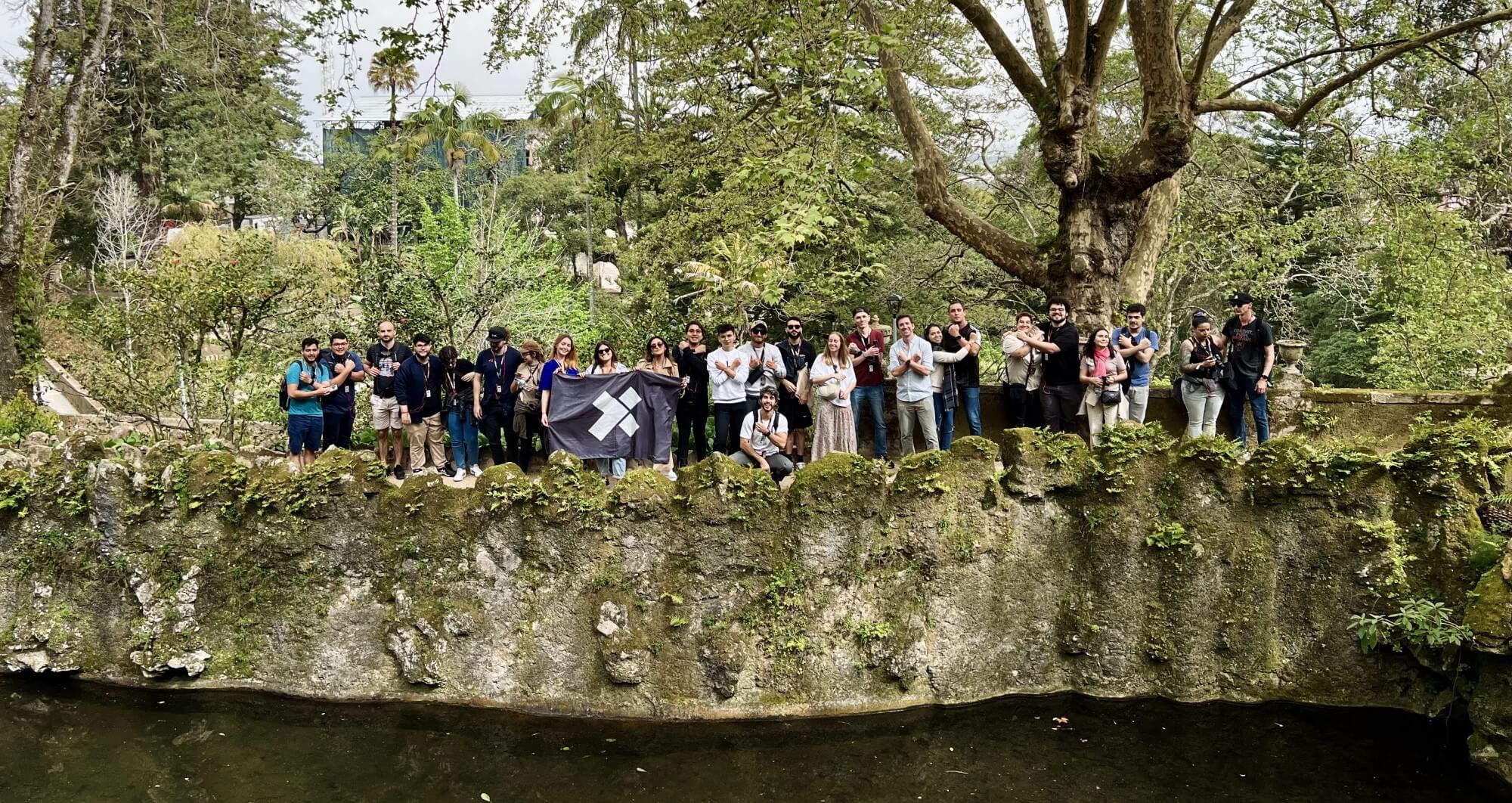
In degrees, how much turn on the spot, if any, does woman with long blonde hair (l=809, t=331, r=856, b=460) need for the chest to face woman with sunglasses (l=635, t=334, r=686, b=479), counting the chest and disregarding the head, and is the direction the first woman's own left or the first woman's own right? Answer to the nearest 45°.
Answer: approximately 90° to the first woman's own right

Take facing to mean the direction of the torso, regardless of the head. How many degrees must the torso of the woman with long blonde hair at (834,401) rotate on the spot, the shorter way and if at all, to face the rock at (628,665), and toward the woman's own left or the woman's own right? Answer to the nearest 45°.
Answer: approximately 45° to the woman's own right

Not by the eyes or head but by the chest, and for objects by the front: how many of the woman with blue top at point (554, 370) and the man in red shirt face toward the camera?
2

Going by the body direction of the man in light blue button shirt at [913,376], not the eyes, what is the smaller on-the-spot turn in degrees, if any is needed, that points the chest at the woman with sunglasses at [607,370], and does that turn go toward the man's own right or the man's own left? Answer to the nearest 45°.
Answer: approximately 90° to the man's own right

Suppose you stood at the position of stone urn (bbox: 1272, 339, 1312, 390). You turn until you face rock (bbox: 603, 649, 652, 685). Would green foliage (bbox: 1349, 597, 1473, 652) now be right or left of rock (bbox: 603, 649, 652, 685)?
left

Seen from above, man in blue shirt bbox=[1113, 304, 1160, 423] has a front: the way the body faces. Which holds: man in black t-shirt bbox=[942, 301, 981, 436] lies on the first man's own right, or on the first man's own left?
on the first man's own right

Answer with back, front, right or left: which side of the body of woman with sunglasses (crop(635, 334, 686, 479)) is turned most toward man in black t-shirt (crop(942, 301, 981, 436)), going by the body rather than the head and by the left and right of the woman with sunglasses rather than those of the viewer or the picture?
left
